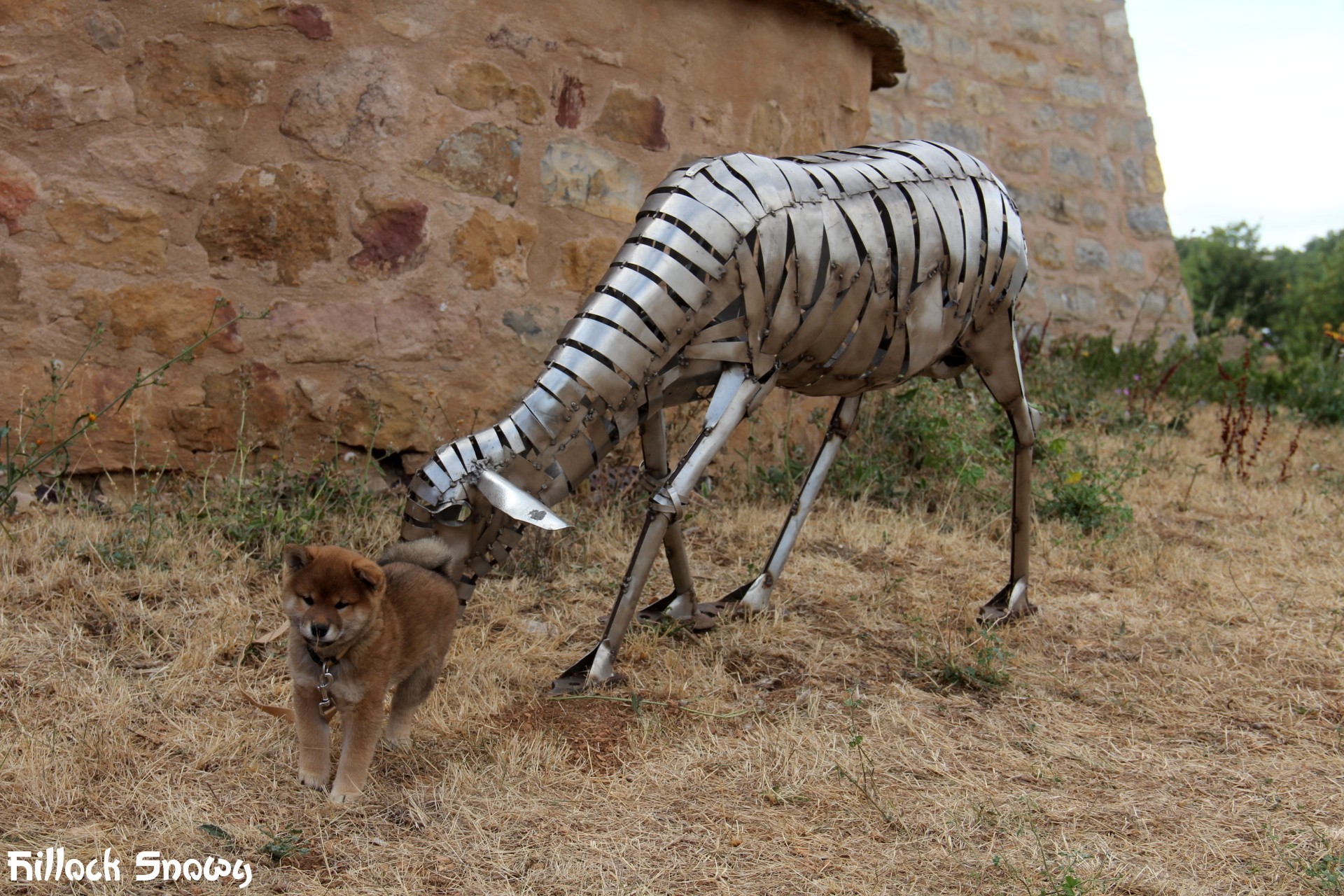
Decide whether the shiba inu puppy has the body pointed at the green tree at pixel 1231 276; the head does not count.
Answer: no

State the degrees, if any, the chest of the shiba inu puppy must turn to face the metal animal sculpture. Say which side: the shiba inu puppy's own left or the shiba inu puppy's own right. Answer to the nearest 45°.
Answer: approximately 180°

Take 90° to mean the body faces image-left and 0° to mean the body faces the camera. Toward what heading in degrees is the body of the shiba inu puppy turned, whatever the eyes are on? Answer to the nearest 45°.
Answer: approximately 45°
